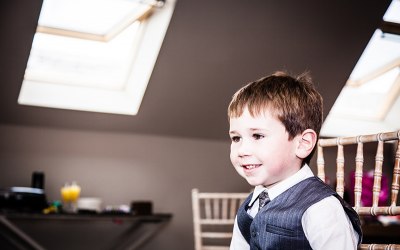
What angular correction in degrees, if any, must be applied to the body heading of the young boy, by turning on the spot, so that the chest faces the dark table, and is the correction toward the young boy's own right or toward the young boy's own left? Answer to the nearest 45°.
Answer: approximately 90° to the young boy's own right

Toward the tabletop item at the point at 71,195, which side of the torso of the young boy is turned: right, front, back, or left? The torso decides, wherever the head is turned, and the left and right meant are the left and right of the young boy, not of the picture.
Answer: right

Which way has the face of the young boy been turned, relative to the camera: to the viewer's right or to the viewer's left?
to the viewer's left

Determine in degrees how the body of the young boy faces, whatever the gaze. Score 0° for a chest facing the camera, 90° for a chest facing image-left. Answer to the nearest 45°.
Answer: approximately 45°
